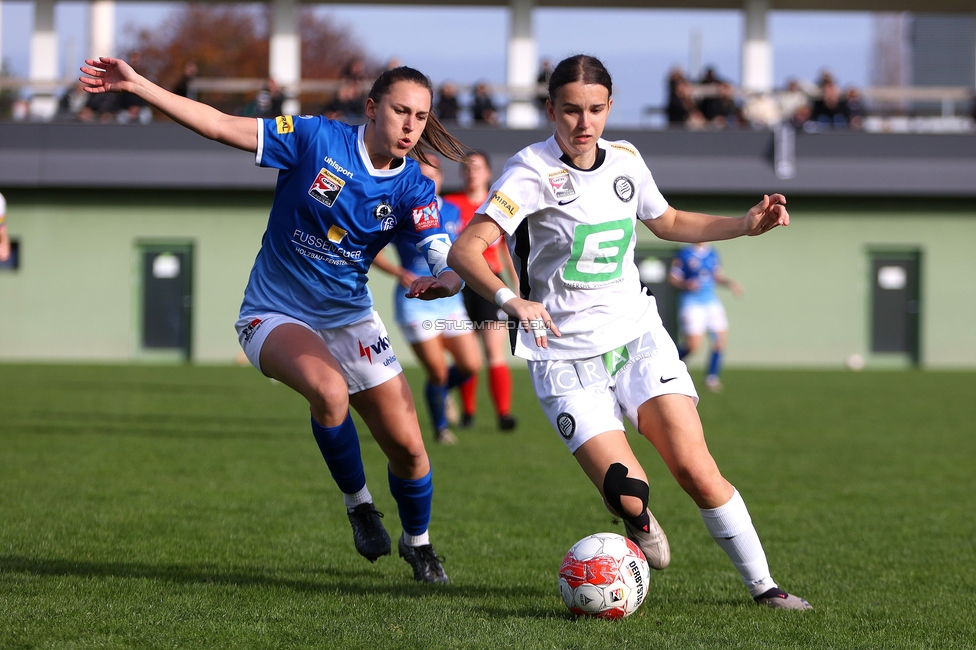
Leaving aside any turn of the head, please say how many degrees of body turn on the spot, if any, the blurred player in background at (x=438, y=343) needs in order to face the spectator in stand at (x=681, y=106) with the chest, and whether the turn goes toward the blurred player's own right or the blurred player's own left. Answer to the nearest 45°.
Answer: approximately 135° to the blurred player's own left

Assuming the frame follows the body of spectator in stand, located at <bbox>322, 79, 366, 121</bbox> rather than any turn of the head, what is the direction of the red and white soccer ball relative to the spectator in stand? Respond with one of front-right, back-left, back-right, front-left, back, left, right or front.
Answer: front

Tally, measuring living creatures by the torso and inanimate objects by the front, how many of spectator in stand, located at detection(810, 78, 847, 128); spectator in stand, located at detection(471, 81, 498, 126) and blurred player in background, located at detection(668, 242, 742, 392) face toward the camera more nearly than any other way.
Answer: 3

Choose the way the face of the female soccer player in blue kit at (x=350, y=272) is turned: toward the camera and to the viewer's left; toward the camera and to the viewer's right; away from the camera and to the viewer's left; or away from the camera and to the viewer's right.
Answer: toward the camera and to the viewer's right

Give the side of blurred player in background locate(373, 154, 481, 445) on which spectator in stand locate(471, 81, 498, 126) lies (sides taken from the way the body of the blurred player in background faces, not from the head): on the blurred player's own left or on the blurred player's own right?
on the blurred player's own left

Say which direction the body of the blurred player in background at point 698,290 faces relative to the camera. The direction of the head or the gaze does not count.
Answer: toward the camera

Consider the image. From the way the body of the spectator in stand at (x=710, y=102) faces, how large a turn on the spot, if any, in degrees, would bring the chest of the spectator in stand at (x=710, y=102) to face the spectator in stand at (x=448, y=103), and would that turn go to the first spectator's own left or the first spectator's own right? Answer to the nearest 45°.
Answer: approximately 90° to the first spectator's own right

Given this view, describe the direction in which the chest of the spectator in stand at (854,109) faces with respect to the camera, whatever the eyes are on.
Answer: toward the camera

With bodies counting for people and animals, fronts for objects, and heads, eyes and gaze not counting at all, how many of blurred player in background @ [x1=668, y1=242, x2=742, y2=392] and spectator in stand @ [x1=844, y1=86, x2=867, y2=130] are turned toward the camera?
2

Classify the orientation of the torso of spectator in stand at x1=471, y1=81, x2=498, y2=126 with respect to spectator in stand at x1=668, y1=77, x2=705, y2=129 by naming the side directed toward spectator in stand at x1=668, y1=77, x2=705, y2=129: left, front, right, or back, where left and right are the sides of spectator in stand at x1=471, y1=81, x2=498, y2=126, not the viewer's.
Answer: left

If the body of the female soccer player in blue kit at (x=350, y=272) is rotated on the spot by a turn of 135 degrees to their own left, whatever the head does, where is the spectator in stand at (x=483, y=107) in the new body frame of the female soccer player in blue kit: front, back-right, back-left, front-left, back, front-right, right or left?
front
